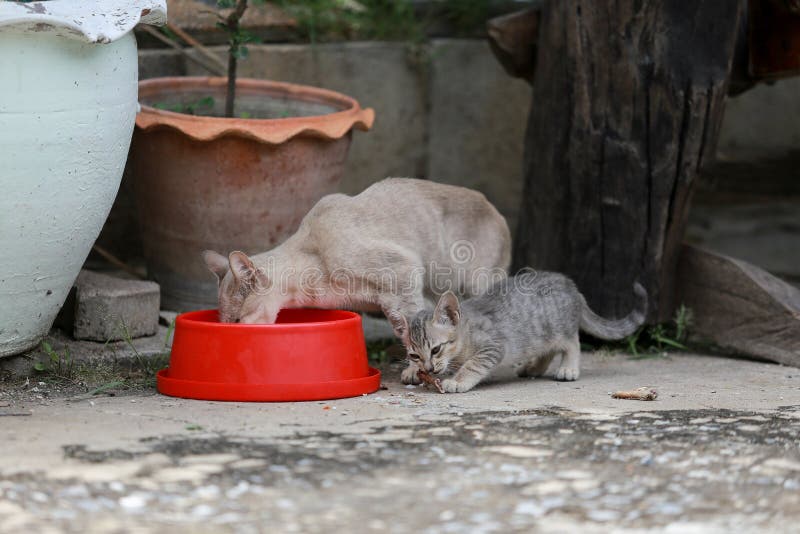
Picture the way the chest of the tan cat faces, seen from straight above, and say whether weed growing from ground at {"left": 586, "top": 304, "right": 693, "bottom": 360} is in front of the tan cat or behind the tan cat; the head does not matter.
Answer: behind

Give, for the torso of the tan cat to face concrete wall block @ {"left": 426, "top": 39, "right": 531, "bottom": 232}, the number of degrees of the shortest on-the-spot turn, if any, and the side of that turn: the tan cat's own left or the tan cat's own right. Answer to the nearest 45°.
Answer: approximately 90° to the tan cat's own right

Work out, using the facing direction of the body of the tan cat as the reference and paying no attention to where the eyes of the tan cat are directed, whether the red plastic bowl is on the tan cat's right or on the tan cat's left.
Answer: on the tan cat's left

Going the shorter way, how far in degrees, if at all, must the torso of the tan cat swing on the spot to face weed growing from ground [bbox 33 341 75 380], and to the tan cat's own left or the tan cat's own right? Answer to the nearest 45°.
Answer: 0° — it already faces it

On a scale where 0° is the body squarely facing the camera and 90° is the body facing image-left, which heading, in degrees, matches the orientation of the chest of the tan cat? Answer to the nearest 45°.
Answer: approximately 90°

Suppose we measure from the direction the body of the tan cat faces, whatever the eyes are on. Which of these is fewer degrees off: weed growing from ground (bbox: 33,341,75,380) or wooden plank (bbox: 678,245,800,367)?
the weed growing from ground

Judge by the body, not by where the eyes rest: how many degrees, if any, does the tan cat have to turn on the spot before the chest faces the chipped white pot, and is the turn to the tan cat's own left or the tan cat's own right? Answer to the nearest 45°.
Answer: approximately 45° to the tan cat's own left

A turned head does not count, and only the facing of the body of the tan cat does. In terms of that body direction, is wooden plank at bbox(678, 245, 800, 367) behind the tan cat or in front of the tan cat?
behind

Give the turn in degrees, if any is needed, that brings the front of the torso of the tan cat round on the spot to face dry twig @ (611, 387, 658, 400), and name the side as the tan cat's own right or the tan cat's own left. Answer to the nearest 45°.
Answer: approximately 135° to the tan cat's own left

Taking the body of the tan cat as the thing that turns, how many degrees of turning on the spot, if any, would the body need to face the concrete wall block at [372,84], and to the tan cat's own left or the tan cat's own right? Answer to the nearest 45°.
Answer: approximately 90° to the tan cat's own right
